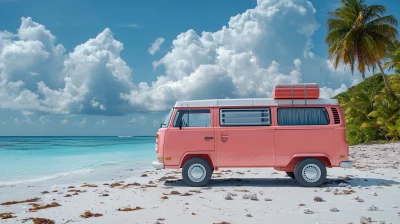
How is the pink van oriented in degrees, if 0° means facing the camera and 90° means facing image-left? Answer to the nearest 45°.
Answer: approximately 90°

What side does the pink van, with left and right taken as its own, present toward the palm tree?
right
